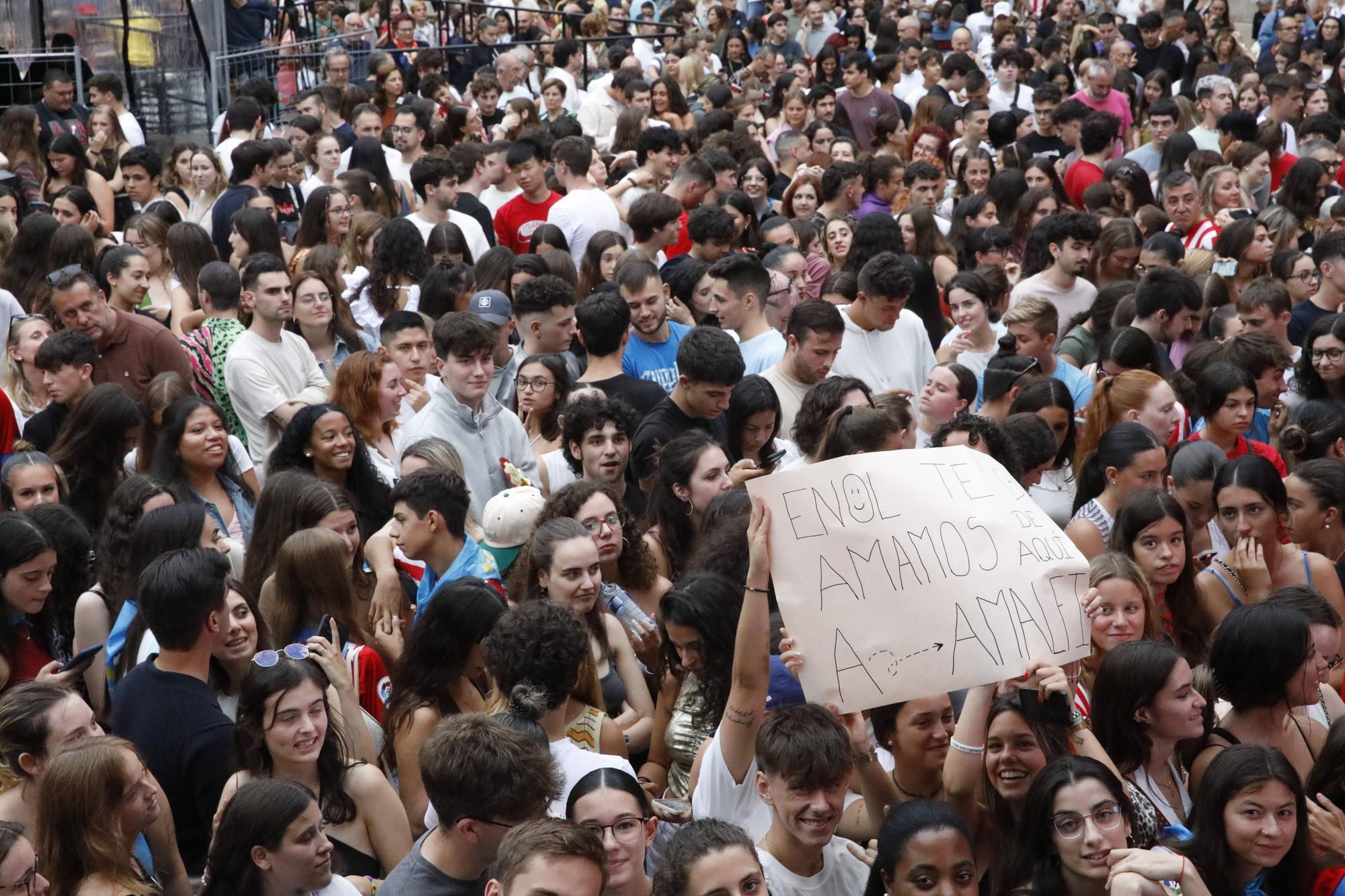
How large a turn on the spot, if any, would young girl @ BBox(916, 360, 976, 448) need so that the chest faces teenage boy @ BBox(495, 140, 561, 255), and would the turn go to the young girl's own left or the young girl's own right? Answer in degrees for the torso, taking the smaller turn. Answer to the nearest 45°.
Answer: approximately 90° to the young girl's own right

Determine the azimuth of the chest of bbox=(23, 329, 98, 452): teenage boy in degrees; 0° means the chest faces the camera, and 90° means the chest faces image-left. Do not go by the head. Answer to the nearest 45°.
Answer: approximately 45°

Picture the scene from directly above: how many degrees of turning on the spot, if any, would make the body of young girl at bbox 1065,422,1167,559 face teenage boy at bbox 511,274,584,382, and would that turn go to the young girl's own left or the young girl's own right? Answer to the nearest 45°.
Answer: approximately 180°

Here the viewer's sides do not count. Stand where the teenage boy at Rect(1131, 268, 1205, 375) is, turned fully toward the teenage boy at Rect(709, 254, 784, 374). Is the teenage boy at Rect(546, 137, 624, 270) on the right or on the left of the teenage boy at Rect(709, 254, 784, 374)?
right

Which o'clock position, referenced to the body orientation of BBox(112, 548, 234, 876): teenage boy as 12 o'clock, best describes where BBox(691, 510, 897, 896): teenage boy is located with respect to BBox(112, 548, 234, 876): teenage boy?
BBox(691, 510, 897, 896): teenage boy is roughly at 3 o'clock from BBox(112, 548, 234, 876): teenage boy.

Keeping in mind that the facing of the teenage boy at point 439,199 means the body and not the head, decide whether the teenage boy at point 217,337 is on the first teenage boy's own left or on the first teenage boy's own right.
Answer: on the first teenage boy's own right

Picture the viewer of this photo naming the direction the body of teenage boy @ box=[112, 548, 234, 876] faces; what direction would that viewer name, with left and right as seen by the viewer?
facing away from the viewer and to the right of the viewer

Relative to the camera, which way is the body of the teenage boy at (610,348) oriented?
away from the camera
